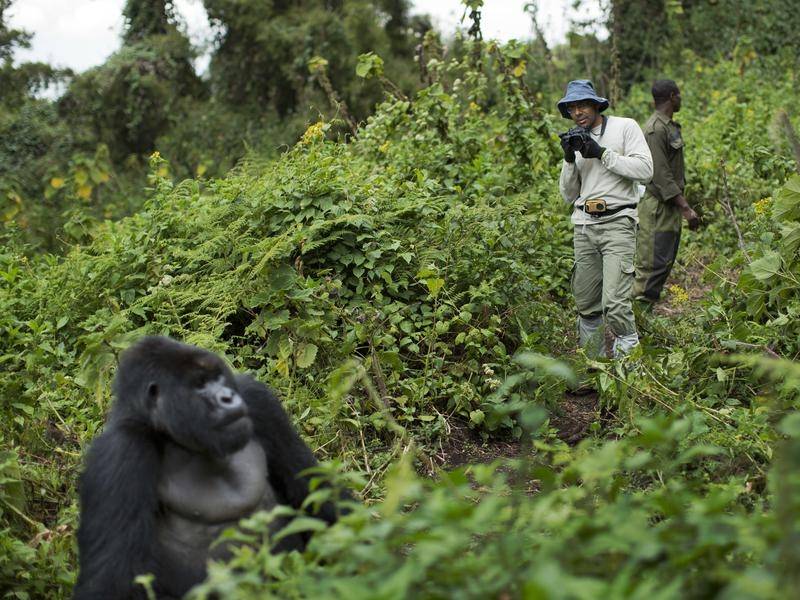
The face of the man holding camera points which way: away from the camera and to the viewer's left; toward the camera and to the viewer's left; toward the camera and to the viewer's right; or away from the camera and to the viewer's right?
toward the camera and to the viewer's left

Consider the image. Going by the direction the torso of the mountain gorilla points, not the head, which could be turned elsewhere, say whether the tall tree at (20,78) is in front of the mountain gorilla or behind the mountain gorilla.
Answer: behind

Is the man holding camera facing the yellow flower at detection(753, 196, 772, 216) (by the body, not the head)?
no

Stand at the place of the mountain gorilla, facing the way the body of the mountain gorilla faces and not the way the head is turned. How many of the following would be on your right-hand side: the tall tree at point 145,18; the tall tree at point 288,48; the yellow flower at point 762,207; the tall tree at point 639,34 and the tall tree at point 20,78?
0

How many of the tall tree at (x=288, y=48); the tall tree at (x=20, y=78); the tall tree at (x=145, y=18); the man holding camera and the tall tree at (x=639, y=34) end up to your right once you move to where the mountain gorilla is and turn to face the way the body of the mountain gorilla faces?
0

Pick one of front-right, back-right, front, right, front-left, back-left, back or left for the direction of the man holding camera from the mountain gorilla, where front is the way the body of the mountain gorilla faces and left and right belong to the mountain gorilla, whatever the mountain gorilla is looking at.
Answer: left

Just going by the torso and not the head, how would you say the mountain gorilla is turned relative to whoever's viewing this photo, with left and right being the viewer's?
facing the viewer and to the right of the viewer

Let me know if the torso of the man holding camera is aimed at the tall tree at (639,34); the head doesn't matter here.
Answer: no

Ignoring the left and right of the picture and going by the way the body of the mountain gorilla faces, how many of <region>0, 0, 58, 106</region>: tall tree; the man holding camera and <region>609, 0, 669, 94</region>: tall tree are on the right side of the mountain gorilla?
0

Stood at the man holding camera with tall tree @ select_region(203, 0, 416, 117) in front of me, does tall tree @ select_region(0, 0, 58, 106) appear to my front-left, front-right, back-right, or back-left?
front-left

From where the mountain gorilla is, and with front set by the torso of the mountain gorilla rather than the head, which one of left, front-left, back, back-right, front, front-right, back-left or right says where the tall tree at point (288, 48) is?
back-left

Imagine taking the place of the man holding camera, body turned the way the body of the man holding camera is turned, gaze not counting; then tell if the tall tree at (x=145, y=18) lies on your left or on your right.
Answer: on your right

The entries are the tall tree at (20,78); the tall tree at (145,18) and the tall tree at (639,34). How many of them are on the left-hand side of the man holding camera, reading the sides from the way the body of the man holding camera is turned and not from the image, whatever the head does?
0

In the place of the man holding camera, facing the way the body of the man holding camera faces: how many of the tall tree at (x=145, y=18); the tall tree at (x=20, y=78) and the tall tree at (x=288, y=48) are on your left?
0

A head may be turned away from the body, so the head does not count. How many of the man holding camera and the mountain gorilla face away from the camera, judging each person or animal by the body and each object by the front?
0

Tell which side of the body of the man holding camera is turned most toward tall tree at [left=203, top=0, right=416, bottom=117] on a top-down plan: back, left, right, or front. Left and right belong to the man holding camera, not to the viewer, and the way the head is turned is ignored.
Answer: right
